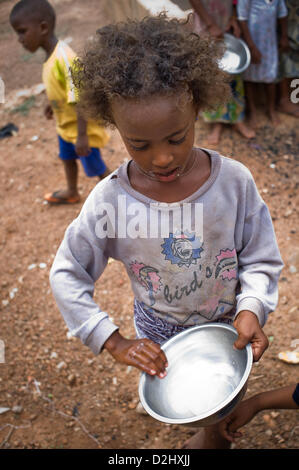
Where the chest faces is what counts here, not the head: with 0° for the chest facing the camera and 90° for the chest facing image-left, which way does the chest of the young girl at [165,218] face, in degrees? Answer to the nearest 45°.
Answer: approximately 0°

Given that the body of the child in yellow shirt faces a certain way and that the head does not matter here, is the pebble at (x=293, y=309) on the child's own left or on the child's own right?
on the child's own left

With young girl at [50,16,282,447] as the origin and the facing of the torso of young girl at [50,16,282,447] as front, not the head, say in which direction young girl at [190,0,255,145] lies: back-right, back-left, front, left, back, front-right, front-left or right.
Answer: back

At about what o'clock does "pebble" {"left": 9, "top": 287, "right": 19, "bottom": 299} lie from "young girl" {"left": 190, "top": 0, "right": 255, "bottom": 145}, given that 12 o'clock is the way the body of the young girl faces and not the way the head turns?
The pebble is roughly at 1 o'clock from the young girl.

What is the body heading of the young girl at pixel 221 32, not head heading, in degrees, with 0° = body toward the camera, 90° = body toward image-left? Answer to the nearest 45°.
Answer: approximately 0°
